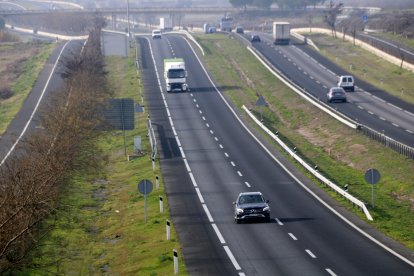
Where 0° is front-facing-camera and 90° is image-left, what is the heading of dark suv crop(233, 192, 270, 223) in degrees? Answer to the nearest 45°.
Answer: approximately 0°

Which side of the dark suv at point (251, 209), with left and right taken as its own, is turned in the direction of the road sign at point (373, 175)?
left
